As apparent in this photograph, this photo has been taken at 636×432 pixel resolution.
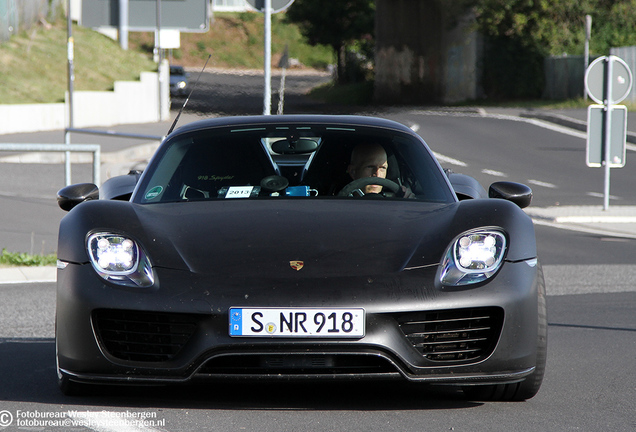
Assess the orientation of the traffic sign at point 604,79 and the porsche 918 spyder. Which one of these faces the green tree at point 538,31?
the traffic sign

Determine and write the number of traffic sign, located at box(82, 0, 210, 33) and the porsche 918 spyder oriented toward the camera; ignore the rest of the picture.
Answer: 1

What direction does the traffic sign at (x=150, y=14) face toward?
away from the camera

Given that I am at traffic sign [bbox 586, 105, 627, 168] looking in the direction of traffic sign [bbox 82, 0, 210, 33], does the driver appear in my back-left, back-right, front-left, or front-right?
back-left

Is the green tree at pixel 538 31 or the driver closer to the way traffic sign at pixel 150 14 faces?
the green tree

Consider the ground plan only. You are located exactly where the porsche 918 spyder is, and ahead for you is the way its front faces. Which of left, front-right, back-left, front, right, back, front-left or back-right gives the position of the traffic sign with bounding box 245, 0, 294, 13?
back

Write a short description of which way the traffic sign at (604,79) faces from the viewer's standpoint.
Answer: facing away from the viewer

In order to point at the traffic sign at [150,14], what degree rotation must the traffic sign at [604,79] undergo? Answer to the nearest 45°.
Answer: approximately 45° to its left

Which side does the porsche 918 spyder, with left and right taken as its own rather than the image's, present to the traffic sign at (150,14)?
back

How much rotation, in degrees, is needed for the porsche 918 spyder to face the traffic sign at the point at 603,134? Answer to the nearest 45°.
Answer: approximately 180°

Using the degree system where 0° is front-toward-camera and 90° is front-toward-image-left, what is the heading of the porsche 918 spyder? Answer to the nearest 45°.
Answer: approximately 0°

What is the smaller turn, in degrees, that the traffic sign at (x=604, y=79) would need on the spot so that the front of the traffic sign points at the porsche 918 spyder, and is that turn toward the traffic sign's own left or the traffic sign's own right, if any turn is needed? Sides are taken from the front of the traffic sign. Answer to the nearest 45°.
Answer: approximately 180°

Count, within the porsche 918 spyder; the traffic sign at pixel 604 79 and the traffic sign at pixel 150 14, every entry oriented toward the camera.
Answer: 1

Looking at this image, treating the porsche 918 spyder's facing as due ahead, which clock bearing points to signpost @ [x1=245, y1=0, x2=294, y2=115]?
The signpost is roughly at 6 o'clock from the porsche 918 spyder.
